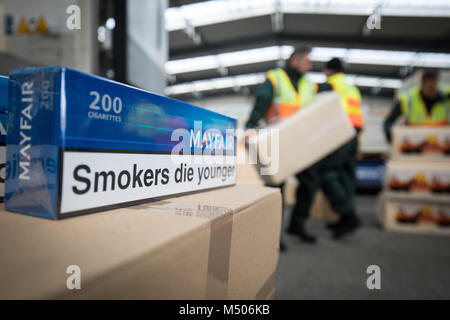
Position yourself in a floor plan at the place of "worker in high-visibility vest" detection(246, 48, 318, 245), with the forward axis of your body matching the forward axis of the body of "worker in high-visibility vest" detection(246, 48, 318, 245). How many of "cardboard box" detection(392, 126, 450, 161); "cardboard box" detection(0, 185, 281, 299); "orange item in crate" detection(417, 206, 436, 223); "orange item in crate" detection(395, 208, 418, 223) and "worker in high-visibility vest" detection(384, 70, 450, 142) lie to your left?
4

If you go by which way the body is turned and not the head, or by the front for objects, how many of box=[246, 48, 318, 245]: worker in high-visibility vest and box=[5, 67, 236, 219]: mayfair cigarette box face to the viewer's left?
0

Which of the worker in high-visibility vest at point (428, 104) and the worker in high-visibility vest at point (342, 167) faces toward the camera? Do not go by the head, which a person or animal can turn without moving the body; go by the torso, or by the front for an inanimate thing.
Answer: the worker in high-visibility vest at point (428, 104)

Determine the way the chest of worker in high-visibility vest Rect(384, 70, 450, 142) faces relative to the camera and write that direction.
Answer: toward the camera

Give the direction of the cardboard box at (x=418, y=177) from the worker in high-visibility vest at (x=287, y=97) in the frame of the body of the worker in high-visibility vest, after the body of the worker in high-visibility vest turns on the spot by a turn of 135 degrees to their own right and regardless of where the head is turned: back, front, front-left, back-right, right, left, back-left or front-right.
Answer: back-right

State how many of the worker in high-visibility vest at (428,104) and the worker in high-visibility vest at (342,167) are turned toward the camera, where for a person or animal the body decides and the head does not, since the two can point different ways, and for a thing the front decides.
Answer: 1

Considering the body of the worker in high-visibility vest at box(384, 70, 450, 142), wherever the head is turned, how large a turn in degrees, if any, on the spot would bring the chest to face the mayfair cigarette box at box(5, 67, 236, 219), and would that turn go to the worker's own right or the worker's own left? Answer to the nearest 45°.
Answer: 0° — they already face it

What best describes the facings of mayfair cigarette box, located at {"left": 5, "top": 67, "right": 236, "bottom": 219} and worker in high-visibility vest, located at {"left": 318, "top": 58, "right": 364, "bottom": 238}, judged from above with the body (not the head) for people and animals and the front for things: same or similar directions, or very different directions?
very different directions
